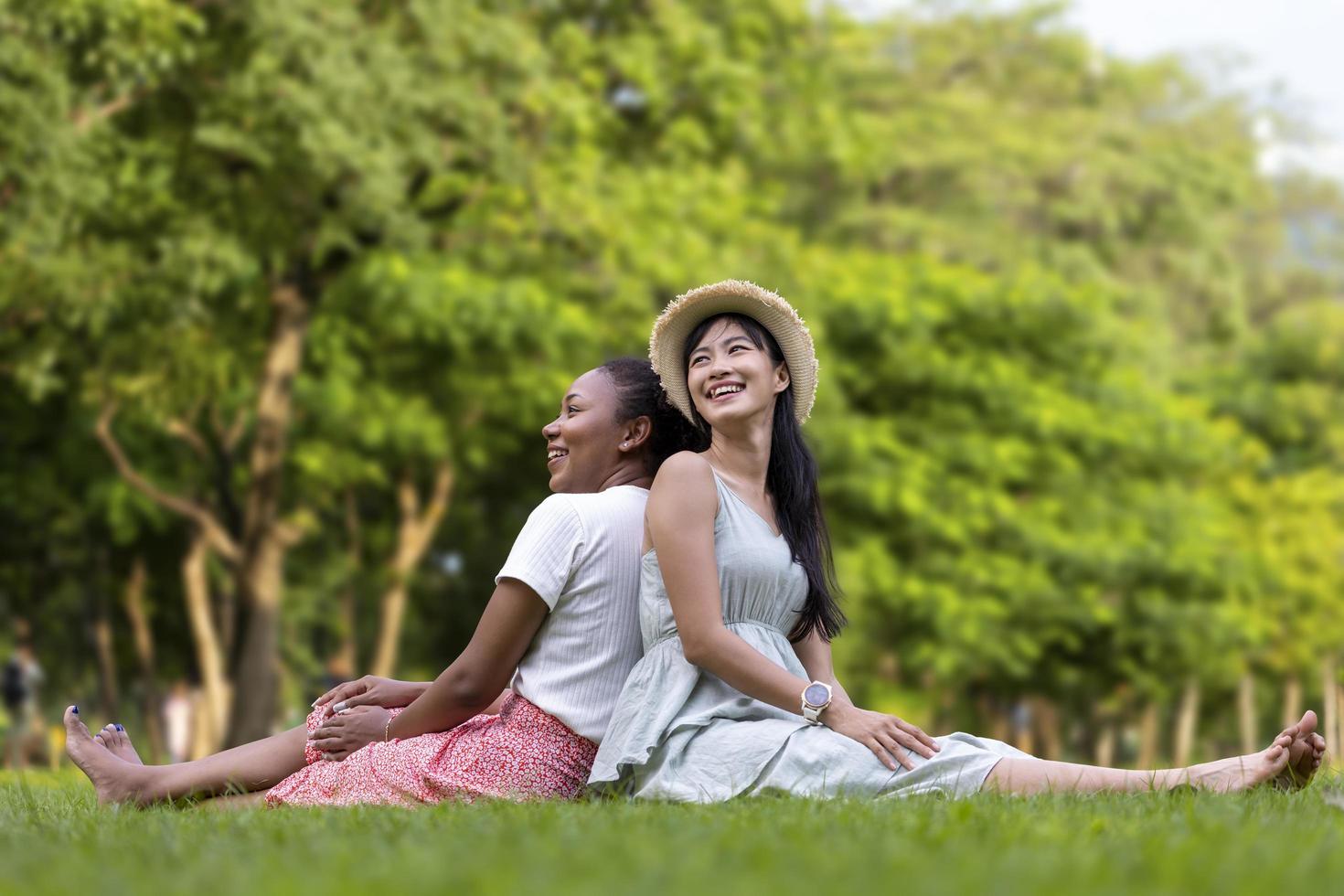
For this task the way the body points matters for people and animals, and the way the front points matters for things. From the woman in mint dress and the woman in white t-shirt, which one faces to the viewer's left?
the woman in white t-shirt

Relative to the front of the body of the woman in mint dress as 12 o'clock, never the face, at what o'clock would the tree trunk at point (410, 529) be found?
The tree trunk is roughly at 7 o'clock from the woman in mint dress.

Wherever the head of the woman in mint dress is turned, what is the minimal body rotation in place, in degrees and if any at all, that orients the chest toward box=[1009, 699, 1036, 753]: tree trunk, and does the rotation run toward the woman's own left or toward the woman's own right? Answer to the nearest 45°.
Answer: approximately 135° to the woman's own left

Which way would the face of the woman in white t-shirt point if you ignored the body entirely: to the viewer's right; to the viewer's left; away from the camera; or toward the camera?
to the viewer's left

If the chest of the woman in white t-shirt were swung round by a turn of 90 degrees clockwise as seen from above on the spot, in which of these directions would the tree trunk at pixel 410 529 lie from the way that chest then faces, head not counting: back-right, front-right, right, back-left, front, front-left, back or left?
front

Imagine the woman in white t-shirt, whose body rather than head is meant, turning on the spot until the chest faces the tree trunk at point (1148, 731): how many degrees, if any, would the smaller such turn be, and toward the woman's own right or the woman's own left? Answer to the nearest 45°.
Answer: approximately 135° to the woman's own right

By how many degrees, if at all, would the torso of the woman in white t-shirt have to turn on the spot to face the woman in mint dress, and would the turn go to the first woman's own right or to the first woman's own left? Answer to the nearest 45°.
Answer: approximately 135° to the first woman's own left

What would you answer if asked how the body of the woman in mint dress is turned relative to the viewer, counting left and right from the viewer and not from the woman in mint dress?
facing the viewer and to the right of the viewer

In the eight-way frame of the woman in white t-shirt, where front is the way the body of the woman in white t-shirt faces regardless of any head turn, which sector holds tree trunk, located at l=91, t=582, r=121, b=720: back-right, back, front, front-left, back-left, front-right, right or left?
right

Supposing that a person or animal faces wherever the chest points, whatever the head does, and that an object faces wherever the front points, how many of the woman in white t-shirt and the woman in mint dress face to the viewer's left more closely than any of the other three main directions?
1

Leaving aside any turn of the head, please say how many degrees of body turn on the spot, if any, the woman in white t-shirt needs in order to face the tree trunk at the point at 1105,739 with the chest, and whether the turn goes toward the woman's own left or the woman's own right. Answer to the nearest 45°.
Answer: approximately 135° to the woman's own right

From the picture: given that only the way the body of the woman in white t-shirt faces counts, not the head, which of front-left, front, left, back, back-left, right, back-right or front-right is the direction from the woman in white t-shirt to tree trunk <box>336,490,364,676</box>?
right

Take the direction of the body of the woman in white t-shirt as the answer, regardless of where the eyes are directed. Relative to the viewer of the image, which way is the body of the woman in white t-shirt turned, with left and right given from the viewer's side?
facing to the left of the viewer

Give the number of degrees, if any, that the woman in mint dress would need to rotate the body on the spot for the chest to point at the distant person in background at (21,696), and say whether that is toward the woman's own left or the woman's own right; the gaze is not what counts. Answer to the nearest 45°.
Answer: approximately 180°
